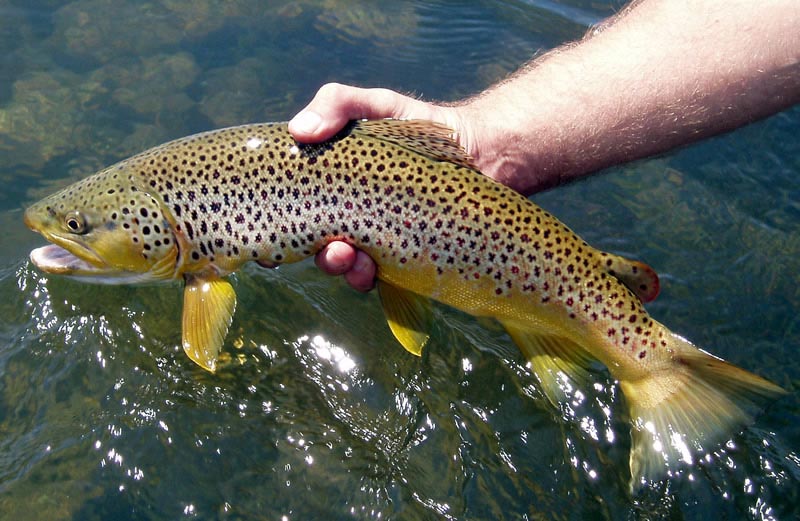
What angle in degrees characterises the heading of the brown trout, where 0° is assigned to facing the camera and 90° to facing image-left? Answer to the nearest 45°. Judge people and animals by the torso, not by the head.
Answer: approximately 90°
